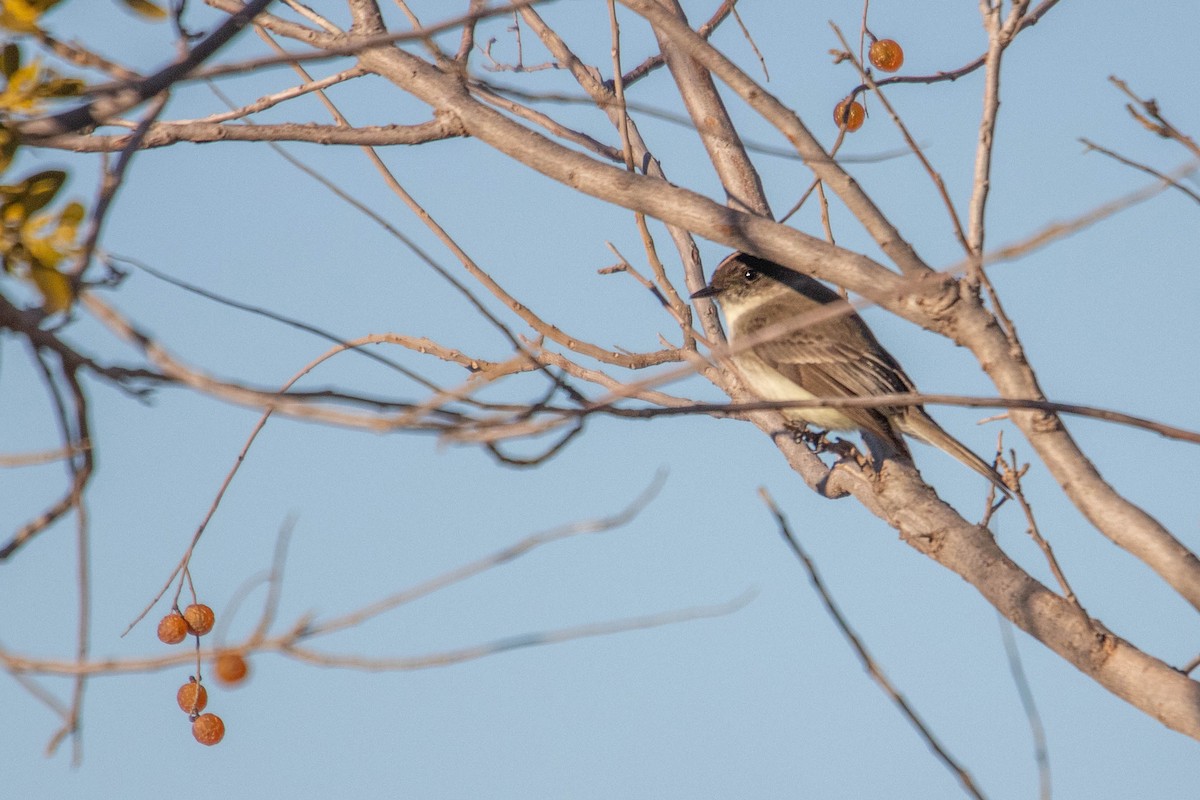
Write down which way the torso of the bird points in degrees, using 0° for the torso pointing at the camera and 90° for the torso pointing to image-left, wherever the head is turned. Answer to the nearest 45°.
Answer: approximately 90°

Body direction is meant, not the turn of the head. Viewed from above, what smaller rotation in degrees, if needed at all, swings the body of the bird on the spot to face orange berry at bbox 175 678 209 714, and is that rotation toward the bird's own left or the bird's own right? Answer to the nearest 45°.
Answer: approximately 45° to the bird's own left
